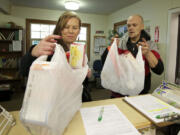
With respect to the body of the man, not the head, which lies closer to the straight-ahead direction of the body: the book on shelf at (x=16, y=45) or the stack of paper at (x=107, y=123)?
the stack of paper

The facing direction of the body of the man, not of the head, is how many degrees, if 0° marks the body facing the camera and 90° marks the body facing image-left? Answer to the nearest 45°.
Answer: approximately 45°

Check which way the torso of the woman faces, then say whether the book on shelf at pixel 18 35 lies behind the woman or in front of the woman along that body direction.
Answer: behind

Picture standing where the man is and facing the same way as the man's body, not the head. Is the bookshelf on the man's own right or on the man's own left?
on the man's own right
